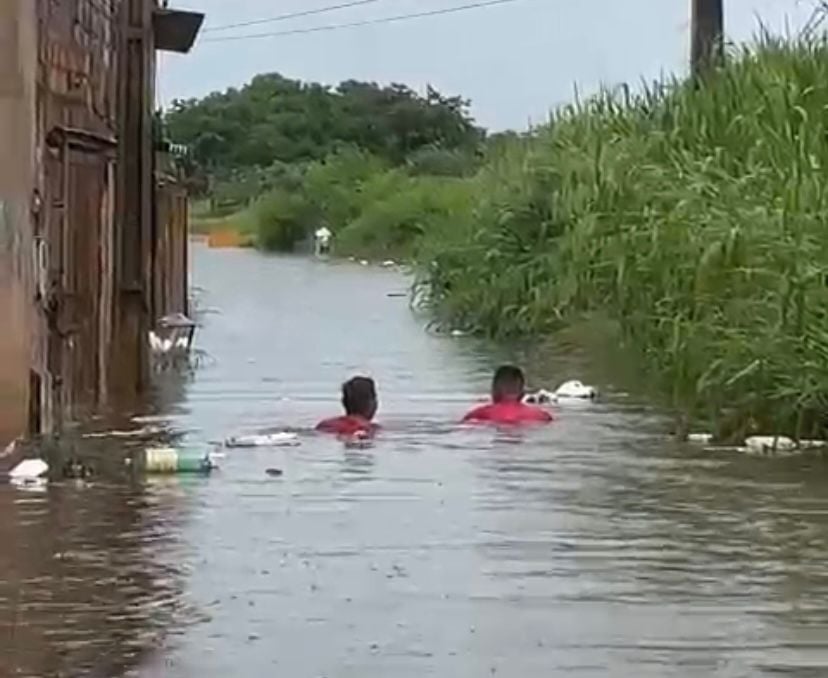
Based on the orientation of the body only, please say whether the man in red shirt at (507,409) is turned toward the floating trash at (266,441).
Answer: no

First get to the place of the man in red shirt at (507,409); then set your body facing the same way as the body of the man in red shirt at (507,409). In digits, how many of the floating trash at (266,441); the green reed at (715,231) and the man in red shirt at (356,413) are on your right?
1

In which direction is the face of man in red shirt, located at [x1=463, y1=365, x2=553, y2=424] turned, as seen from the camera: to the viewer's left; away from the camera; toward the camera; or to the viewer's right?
away from the camera

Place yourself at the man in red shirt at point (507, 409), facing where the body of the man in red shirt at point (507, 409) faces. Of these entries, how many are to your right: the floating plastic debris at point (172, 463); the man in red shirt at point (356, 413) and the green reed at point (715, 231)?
1

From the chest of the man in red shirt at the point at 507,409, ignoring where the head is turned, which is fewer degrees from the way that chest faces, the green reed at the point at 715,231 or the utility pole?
the utility pole

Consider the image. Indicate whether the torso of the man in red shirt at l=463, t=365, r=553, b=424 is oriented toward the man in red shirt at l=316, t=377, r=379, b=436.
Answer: no

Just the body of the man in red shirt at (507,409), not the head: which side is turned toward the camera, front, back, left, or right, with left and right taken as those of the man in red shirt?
back

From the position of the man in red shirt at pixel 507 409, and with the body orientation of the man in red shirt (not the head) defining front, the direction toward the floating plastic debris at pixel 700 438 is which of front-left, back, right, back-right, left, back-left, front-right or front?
back-right

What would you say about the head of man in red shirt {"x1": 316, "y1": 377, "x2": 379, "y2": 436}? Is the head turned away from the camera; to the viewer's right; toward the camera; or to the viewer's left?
away from the camera

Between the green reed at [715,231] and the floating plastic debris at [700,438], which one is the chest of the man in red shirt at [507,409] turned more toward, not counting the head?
the green reed

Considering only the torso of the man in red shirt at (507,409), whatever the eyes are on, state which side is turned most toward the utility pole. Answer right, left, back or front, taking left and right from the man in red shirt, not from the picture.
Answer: front

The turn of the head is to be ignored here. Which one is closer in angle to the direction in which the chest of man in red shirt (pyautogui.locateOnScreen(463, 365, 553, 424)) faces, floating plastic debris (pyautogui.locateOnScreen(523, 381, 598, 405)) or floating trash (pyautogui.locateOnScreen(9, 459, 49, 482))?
the floating plastic debris

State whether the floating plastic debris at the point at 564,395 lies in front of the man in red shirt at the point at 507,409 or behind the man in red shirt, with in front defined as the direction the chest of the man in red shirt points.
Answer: in front

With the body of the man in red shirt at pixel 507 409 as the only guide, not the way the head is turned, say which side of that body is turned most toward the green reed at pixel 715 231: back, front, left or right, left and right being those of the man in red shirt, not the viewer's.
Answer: right

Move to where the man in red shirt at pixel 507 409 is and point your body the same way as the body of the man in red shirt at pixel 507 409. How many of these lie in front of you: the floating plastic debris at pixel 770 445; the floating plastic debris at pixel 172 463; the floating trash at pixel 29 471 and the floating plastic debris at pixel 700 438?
0

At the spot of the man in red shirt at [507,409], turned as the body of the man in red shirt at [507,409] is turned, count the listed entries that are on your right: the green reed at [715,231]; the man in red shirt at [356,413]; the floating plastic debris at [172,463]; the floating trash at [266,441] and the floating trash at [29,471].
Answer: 1
